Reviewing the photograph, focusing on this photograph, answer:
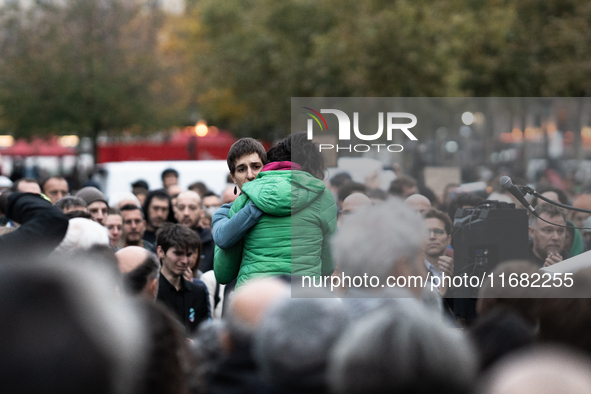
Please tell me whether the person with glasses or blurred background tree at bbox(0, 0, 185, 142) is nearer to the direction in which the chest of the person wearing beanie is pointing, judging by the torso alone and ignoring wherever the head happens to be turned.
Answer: the person with glasses

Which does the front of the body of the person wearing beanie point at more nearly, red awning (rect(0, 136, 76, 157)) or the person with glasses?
the person with glasses

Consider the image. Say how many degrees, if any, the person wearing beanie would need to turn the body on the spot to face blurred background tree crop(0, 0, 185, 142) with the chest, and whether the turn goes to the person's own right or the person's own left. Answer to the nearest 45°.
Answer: approximately 135° to the person's own left

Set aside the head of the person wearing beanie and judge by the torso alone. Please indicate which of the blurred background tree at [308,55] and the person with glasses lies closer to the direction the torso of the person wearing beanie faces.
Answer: the person with glasses

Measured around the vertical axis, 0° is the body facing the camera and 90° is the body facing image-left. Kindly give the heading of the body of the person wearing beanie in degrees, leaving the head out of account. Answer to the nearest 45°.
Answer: approximately 315°

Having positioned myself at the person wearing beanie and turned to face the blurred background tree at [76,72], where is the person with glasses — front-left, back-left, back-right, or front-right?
back-right

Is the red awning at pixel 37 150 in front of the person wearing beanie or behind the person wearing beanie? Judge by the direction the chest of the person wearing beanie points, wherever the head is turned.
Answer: behind
